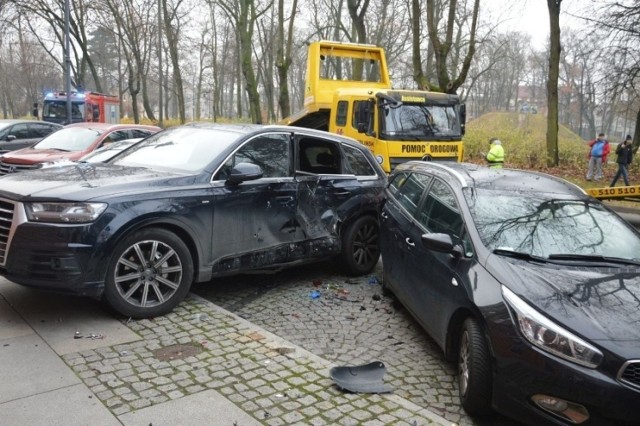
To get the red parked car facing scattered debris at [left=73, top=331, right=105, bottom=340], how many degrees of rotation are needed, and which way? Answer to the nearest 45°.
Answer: approximately 45° to its left

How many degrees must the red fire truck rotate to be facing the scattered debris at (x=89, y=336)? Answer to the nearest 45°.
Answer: approximately 45° to its left

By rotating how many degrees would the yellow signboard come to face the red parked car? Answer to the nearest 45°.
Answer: approximately 90° to its right

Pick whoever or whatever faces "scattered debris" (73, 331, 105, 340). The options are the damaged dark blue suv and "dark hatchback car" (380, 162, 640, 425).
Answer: the damaged dark blue suv

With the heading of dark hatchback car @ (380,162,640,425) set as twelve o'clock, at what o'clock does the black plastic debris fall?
The black plastic debris is roughly at 4 o'clock from the dark hatchback car.

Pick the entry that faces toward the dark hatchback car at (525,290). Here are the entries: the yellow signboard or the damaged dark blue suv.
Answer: the yellow signboard

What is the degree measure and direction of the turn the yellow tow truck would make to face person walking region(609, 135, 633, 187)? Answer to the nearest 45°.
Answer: approximately 90° to its left
